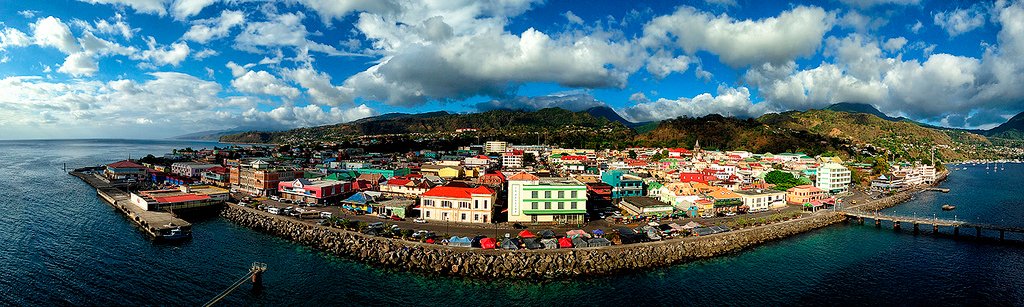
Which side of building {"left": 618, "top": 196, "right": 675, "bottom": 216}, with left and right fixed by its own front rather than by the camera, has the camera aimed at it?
front

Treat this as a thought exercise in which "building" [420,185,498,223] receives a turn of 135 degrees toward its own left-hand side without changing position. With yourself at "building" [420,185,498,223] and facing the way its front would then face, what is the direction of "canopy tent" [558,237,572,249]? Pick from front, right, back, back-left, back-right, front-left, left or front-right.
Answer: right

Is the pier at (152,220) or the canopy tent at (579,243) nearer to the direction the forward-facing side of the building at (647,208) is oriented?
the canopy tent

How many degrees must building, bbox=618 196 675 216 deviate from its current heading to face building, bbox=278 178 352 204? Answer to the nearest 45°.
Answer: approximately 90° to its right

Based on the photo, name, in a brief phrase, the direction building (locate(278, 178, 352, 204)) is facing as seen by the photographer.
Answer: facing the viewer and to the left of the viewer

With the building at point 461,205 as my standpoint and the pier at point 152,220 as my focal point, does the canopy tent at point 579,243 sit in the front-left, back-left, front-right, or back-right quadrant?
back-left

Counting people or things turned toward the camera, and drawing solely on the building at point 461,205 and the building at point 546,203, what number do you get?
2

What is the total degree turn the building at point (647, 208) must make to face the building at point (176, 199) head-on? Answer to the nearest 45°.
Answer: approximately 90° to its right

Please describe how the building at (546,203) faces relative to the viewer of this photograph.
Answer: facing the viewer

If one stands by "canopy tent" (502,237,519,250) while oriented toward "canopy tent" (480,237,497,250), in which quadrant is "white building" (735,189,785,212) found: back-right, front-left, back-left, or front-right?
back-right

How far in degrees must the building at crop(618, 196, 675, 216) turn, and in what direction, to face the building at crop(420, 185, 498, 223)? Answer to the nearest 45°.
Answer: approximately 45° to its right

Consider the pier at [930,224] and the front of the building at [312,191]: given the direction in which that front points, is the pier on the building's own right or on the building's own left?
on the building's own left
